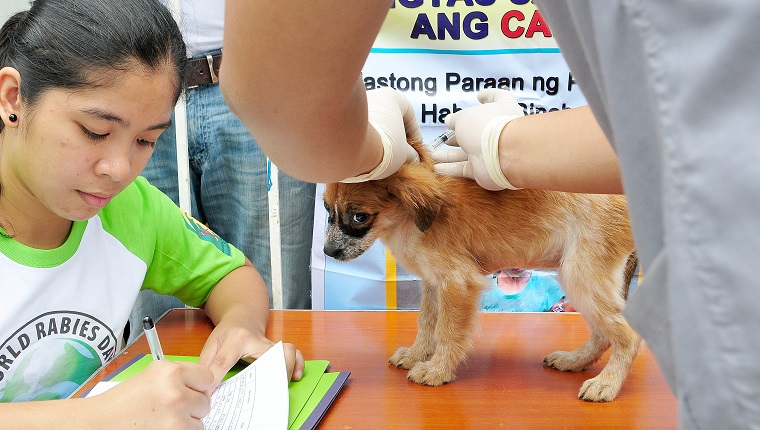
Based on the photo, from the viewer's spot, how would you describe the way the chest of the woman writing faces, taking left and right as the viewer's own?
facing the viewer and to the right of the viewer

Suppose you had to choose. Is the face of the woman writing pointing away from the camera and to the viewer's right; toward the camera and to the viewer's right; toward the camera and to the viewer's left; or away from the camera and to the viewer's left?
toward the camera and to the viewer's right

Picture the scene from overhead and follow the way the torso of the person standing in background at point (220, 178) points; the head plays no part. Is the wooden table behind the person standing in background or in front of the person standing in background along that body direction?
in front

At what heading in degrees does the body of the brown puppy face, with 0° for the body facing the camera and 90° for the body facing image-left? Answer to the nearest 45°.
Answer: approximately 90°

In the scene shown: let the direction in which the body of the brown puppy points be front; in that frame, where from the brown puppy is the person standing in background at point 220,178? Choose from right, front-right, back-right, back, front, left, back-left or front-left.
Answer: front-right

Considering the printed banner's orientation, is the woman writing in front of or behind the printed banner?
in front

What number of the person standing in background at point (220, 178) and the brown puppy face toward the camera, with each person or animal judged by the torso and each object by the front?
1

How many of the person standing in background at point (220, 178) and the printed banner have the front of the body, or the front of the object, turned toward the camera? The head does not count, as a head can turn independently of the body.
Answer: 2

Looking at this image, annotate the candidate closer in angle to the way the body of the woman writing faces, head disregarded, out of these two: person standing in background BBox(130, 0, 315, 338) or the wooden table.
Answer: the wooden table

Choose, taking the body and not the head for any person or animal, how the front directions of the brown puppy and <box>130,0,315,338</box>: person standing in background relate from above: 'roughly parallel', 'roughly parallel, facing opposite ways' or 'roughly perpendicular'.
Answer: roughly perpendicular

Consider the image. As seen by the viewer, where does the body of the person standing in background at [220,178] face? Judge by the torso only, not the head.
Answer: toward the camera

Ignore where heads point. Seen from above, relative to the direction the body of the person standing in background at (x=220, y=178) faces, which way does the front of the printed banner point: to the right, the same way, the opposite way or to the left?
the same way

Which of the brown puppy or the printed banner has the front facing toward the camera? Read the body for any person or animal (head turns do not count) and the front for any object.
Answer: the printed banner

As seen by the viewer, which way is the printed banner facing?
toward the camera
